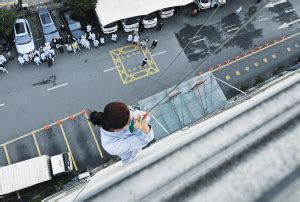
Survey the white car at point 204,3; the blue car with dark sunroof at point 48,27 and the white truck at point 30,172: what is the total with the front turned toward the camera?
2

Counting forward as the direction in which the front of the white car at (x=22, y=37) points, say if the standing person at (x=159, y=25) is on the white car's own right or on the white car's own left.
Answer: on the white car's own left

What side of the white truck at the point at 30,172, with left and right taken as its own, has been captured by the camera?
right

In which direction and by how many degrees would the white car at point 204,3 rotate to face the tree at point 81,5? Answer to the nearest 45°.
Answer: approximately 45° to its right

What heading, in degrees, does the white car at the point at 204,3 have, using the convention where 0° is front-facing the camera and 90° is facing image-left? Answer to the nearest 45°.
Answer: approximately 0°
